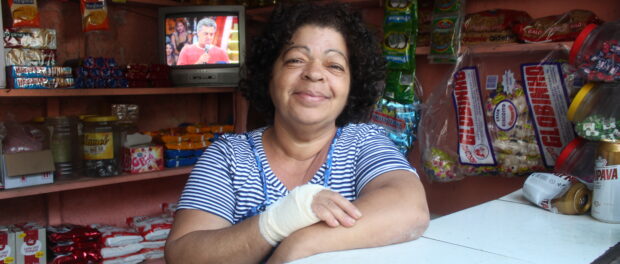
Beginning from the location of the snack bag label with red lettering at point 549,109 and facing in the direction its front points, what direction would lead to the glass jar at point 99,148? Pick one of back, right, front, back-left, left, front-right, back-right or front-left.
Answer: right

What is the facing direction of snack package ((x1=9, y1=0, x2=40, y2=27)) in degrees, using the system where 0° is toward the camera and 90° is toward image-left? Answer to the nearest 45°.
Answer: approximately 0°

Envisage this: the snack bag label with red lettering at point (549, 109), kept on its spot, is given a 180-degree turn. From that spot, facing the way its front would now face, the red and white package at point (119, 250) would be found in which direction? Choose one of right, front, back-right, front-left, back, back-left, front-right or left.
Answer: left

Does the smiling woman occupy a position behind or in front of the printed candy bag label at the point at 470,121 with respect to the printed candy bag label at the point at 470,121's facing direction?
in front

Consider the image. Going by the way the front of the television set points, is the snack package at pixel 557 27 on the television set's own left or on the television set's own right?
on the television set's own left

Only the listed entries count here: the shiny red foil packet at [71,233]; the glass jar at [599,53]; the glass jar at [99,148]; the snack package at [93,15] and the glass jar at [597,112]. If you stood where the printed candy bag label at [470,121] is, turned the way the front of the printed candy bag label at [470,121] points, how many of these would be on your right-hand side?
3

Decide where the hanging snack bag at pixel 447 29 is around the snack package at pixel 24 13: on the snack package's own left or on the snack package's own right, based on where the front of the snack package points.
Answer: on the snack package's own left
